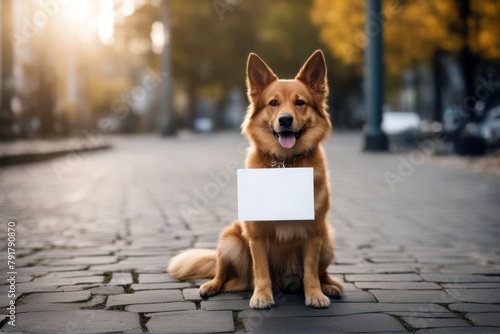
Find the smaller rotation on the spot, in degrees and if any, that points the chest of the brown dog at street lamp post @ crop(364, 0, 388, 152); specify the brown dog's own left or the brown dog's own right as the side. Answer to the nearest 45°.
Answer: approximately 180°

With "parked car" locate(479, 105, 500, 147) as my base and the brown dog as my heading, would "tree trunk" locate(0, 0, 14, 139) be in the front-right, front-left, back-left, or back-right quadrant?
front-right

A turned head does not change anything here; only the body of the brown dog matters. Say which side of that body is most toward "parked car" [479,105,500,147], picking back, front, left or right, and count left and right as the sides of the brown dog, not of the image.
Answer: back

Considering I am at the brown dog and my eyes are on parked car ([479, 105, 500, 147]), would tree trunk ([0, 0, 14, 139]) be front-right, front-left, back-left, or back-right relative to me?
front-left

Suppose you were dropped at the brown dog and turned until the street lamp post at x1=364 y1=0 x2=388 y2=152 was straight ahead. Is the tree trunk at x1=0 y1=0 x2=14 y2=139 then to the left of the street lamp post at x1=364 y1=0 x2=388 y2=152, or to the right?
left

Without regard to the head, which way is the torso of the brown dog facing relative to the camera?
toward the camera

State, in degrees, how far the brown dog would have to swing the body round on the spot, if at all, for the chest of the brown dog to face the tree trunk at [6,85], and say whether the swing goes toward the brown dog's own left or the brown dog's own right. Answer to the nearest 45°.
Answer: approximately 135° to the brown dog's own right

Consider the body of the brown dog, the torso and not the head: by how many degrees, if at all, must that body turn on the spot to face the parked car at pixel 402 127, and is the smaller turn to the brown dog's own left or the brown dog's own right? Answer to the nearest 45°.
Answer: approximately 180°
